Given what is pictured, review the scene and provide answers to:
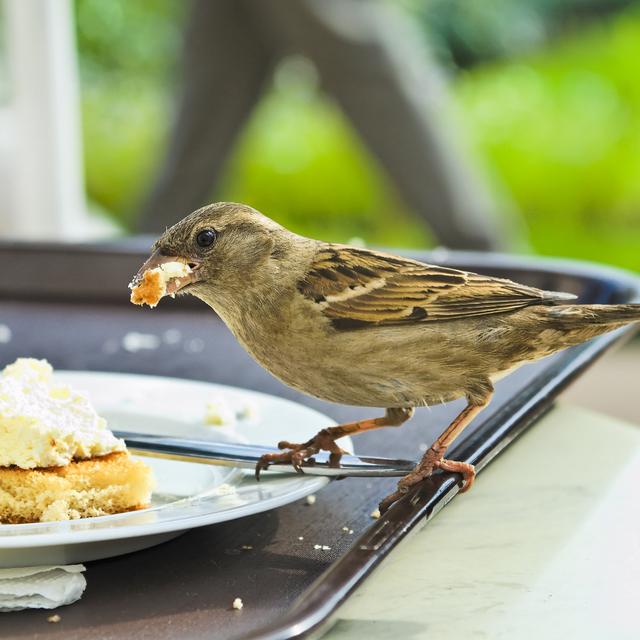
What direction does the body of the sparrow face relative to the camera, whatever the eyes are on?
to the viewer's left

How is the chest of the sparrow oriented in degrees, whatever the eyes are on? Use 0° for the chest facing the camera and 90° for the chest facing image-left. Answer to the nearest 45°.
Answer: approximately 90°
